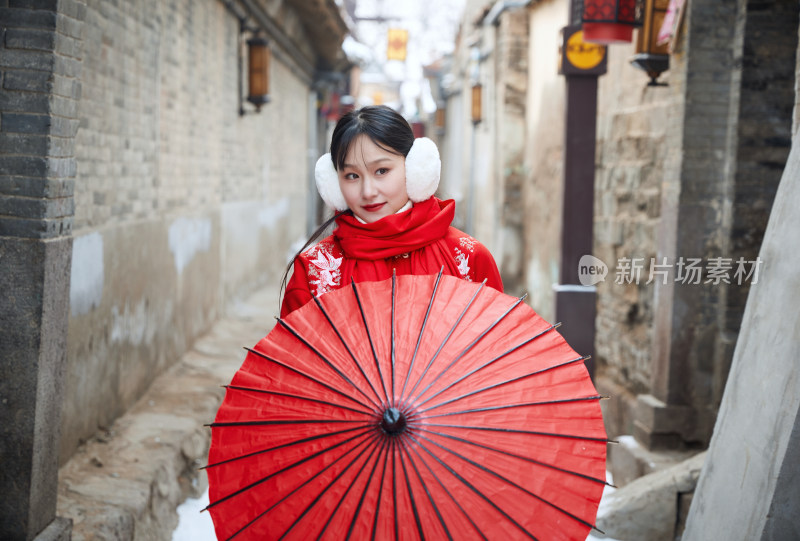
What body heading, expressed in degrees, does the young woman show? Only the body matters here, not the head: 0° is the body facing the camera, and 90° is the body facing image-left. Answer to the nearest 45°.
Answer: approximately 0°

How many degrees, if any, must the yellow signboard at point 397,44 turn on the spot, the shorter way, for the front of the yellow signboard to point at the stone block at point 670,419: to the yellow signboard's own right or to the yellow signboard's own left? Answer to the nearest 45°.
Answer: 0° — it already faces it

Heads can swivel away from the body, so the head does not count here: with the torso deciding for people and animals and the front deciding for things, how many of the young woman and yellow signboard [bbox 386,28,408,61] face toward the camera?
2

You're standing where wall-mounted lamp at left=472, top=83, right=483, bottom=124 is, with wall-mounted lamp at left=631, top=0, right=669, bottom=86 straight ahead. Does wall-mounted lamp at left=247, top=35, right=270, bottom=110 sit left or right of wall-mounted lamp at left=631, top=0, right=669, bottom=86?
right

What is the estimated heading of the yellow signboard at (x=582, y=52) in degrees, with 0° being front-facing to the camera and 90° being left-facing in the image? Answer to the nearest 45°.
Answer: approximately 0°

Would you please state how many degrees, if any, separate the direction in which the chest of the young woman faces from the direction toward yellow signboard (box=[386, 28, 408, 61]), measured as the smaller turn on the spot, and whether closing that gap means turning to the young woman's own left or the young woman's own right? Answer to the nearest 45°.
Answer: approximately 180°

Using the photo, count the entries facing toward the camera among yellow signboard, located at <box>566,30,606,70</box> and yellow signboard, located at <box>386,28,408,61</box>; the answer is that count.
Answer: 2
